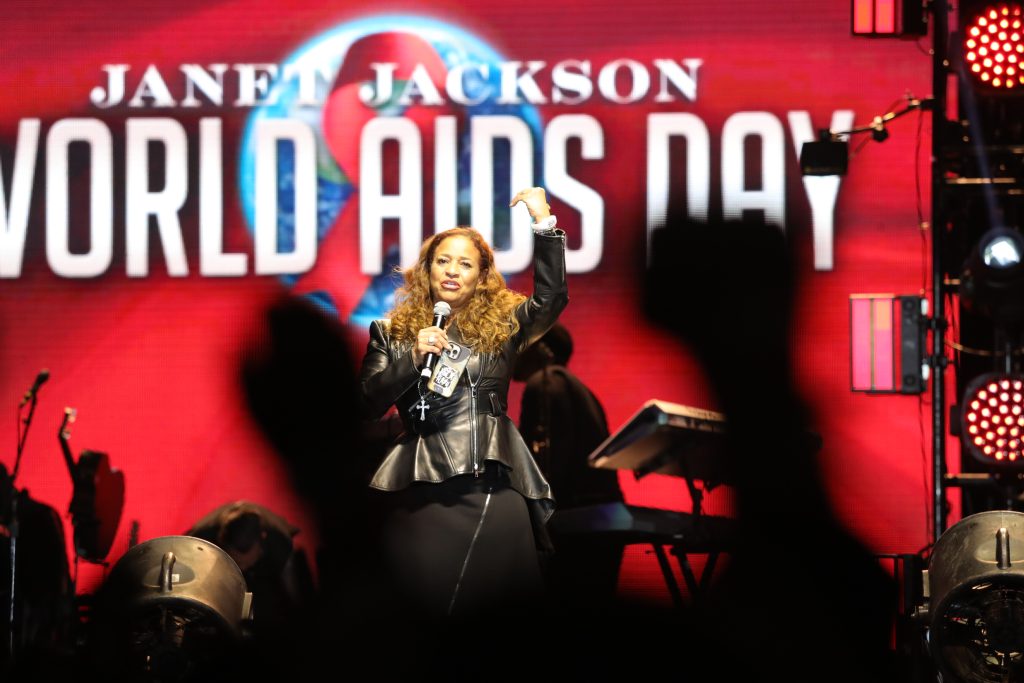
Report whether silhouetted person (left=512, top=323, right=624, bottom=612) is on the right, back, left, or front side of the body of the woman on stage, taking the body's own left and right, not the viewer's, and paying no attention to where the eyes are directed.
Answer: back

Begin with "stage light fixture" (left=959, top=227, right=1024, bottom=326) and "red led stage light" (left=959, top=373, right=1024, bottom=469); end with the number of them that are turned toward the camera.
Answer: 2

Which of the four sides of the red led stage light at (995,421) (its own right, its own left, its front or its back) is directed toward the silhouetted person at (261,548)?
right
